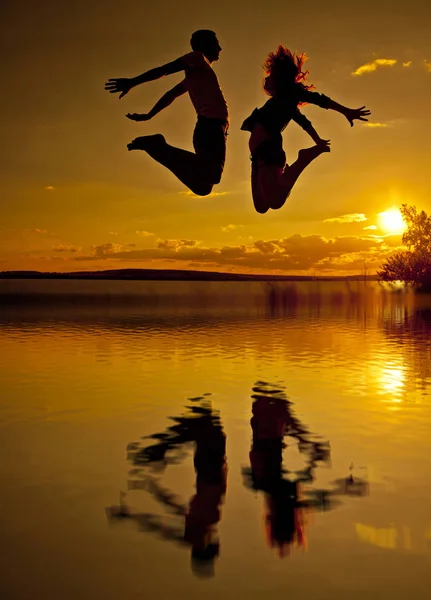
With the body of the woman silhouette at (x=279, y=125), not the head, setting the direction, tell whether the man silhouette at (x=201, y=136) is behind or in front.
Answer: in front

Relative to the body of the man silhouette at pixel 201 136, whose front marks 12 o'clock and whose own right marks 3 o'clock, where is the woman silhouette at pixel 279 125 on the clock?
The woman silhouette is roughly at 11 o'clock from the man silhouette.

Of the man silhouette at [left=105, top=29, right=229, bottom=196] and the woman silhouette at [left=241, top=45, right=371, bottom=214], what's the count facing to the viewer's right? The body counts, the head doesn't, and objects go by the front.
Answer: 1

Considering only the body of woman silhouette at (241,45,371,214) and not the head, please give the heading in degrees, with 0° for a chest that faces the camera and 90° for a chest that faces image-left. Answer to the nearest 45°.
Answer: approximately 90°

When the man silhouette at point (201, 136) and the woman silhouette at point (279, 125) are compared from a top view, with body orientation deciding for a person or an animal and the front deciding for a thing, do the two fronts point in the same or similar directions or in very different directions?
very different directions

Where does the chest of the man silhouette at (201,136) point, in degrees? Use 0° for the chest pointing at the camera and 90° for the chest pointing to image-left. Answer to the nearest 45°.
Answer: approximately 270°
